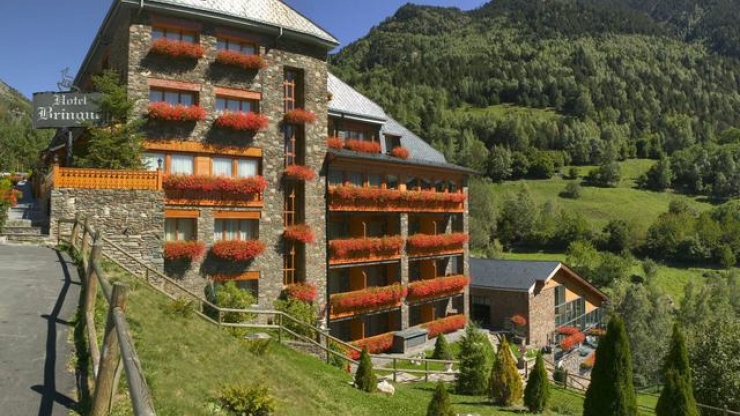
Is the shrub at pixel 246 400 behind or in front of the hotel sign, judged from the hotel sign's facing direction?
in front

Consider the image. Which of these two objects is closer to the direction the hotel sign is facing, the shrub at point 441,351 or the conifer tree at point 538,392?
the conifer tree

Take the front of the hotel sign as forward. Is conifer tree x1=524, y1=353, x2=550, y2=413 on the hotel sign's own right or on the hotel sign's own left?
on the hotel sign's own left

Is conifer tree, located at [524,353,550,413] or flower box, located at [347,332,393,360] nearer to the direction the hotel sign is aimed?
the conifer tree

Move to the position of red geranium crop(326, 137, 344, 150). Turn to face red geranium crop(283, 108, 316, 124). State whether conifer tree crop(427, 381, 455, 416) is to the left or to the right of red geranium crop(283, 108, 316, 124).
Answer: left

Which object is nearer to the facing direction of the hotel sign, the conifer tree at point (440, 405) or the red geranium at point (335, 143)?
the conifer tree

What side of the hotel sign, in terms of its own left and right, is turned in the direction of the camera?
front

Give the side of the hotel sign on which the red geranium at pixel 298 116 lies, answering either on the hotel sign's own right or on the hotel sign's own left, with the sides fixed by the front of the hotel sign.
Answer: on the hotel sign's own left

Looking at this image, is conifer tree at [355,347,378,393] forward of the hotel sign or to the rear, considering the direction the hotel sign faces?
forward

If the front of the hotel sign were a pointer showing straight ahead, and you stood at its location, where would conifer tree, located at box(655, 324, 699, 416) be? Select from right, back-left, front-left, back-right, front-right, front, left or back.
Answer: front-left

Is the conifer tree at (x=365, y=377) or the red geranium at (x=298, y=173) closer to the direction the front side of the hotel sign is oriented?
the conifer tree

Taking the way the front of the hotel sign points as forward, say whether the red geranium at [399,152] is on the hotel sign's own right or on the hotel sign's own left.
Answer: on the hotel sign's own left

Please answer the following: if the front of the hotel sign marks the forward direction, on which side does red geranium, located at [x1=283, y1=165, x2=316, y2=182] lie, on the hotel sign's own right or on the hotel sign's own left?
on the hotel sign's own left

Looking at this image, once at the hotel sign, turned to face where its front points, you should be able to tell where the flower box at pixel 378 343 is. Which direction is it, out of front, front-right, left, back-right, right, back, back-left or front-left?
left
